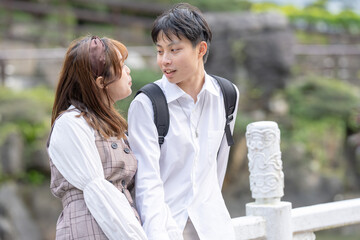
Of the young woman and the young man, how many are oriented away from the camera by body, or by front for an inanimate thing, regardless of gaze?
0

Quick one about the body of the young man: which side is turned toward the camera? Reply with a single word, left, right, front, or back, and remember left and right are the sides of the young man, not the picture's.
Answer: front

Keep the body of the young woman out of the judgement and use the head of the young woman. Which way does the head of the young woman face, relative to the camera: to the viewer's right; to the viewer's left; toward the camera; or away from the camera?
to the viewer's right

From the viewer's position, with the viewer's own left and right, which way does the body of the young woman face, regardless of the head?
facing the viewer and to the right of the viewer
